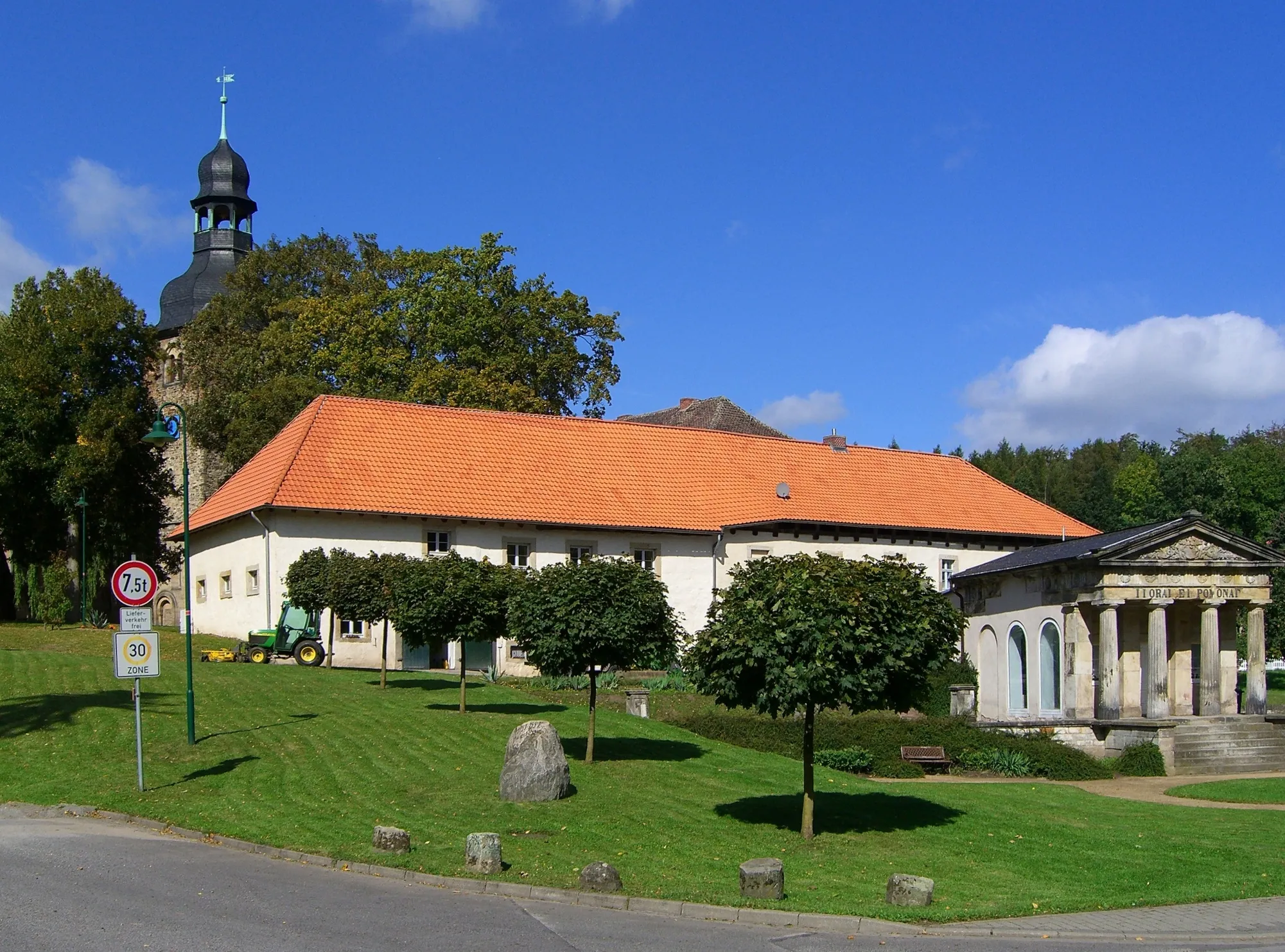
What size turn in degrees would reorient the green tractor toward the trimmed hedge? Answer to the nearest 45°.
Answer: approximately 135° to its left

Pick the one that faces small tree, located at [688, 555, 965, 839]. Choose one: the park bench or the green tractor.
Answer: the park bench

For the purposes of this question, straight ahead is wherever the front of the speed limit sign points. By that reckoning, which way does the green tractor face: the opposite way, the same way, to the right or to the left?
to the right

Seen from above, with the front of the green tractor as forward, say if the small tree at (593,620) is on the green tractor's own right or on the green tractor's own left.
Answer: on the green tractor's own left

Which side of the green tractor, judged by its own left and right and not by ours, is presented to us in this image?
left

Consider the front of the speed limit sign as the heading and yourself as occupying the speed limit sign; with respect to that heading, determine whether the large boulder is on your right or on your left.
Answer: on your left

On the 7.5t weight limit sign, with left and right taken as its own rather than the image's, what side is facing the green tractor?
back

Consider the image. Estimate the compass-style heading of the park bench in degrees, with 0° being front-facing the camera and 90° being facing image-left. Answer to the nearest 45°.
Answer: approximately 0°
